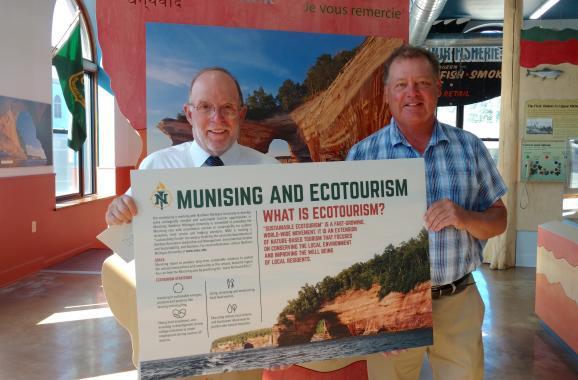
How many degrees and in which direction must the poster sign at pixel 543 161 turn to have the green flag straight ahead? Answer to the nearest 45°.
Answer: approximately 90° to its right

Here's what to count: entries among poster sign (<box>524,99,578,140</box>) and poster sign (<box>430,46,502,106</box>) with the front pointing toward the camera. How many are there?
2

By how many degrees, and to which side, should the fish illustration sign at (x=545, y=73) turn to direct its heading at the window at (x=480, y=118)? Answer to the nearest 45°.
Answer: approximately 135° to its right

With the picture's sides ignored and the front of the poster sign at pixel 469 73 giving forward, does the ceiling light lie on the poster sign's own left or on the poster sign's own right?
on the poster sign's own left

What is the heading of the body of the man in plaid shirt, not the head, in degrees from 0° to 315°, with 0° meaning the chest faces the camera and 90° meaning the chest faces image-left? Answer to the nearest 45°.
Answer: approximately 0°

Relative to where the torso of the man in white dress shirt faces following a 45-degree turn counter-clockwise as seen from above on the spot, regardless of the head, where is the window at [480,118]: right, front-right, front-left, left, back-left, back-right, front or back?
left

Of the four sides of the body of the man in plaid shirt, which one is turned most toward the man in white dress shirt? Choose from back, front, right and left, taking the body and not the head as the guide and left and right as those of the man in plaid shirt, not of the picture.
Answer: right
